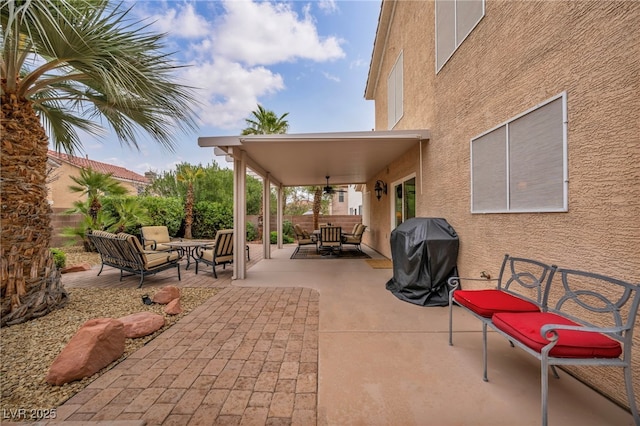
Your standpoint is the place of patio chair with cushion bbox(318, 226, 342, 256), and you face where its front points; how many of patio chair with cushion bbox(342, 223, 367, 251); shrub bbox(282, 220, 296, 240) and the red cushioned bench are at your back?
1

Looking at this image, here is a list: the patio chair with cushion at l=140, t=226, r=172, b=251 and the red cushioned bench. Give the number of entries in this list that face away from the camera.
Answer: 0

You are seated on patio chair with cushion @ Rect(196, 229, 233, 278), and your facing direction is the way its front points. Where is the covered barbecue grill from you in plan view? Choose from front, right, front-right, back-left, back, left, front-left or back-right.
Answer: back

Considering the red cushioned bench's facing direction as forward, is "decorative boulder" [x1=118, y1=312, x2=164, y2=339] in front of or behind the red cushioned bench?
in front

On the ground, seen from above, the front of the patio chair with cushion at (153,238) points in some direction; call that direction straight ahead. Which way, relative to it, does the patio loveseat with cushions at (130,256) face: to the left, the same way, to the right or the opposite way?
to the left

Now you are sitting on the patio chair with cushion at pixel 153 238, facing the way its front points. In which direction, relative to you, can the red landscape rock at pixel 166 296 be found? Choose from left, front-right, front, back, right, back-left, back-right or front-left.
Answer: front-right

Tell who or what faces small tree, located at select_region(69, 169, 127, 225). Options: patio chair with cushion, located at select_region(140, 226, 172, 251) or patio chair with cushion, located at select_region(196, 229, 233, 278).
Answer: patio chair with cushion, located at select_region(196, 229, 233, 278)

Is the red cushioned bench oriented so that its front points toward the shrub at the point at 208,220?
no

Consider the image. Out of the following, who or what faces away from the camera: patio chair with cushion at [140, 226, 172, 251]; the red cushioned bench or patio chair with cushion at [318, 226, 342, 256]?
patio chair with cushion at [318, 226, 342, 256]

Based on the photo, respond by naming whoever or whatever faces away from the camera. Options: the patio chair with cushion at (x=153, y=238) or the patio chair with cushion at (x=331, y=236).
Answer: the patio chair with cushion at (x=331, y=236)

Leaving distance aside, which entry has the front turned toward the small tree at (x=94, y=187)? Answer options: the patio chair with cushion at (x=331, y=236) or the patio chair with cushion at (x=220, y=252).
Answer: the patio chair with cushion at (x=220, y=252)

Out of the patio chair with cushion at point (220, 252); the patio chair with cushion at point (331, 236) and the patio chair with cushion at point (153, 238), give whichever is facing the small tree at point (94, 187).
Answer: the patio chair with cushion at point (220, 252)

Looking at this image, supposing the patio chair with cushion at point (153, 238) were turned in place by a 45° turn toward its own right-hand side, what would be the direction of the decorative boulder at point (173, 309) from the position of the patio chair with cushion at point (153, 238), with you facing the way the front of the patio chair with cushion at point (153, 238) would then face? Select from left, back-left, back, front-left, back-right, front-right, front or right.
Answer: front

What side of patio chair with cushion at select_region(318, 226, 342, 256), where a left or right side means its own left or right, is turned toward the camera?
back
